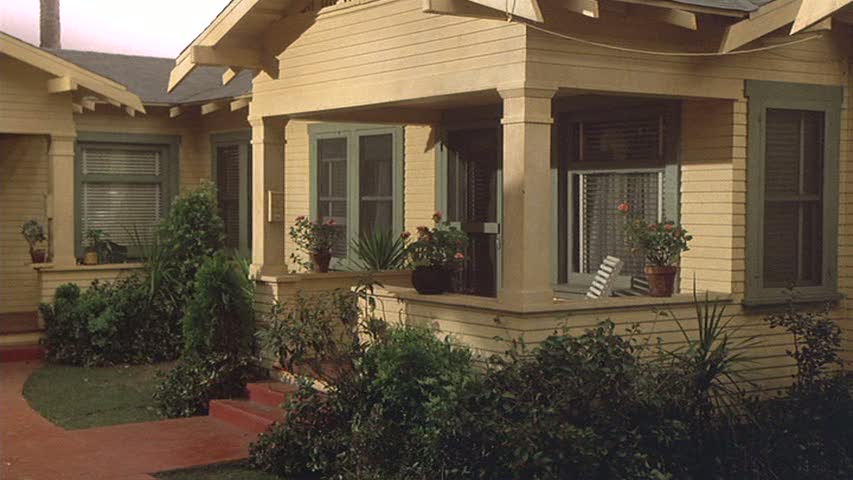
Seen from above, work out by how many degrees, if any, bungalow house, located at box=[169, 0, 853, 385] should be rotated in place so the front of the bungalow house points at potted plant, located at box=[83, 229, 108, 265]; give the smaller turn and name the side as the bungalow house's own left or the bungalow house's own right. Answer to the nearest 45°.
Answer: approximately 90° to the bungalow house's own right

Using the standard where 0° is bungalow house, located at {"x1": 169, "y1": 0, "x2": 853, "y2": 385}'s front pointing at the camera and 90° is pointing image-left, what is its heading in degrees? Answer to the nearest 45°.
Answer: approximately 45°

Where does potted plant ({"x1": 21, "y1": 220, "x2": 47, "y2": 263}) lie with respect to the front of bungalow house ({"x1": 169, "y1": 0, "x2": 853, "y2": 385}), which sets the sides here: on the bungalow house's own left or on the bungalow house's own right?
on the bungalow house's own right

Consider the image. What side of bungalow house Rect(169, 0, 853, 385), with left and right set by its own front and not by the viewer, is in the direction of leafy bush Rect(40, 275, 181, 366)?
right

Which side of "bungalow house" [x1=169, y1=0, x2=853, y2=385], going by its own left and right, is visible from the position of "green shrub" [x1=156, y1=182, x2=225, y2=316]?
right

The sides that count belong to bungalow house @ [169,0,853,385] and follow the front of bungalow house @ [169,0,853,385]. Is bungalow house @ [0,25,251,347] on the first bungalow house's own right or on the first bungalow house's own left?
on the first bungalow house's own right
